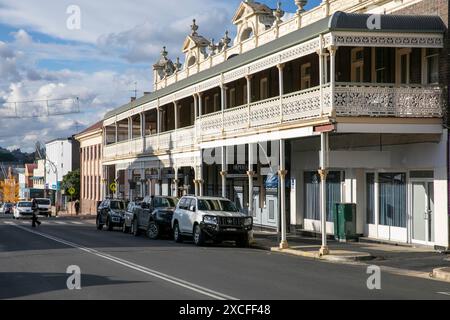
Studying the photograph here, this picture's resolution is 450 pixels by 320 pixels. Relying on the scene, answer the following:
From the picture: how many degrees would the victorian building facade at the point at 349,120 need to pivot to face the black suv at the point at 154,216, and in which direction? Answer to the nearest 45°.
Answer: approximately 90° to its right

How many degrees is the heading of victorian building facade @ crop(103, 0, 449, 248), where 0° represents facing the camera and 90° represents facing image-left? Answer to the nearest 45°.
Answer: approximately 45°

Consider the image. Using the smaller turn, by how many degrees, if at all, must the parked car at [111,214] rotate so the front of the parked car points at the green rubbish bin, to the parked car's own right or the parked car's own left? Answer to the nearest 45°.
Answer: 0° — it already faces it

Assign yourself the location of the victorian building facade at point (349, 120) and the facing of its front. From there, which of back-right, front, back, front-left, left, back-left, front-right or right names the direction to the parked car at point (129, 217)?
right

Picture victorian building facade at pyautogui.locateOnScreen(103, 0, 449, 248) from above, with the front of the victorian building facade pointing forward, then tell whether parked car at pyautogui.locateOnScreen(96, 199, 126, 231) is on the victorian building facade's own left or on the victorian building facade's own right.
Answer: on the victorian building facade's own right

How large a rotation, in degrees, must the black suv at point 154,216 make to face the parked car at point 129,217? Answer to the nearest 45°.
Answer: approximately 135° to its left

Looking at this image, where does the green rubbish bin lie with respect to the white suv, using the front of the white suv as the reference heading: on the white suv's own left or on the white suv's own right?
on the white suv's own left
